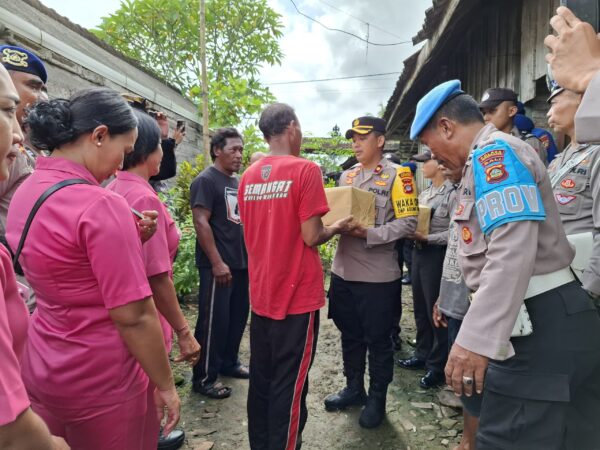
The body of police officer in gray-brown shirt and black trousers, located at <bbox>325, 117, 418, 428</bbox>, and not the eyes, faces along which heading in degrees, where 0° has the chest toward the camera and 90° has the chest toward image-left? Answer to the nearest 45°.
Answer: approximately 45°

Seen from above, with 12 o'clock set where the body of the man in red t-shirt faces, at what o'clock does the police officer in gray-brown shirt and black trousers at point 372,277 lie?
The police officer in gray-brown shirt and black trousers is roughly at 12 o'clock from the man in red t-shirt.

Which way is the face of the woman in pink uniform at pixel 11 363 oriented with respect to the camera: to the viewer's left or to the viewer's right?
to the viewer's right

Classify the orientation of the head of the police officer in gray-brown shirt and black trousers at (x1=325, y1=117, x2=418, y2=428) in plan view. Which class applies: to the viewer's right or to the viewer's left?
to the viewer's left

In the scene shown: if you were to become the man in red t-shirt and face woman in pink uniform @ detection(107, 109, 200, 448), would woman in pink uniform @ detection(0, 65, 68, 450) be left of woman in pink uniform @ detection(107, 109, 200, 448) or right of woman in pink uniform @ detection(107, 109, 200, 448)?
left

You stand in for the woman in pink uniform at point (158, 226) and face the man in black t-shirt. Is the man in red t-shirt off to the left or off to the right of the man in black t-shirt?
right

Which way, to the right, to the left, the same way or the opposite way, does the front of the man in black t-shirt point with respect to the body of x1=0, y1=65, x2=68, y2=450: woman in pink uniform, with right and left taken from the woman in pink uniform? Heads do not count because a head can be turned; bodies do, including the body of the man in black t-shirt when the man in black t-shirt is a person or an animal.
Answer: to the right

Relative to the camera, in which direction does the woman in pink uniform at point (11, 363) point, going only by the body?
to the viewer's right

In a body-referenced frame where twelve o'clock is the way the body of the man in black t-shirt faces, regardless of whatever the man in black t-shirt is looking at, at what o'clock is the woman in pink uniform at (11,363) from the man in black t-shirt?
The woman in pink uniform is roughly at 2 o'clock from the man in black t-shirt.

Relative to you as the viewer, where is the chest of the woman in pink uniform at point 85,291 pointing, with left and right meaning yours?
facing away from the viewer and to the right of the viewer

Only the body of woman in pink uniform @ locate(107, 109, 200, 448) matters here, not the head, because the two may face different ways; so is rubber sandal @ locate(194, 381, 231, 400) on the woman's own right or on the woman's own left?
on the woman's own left
